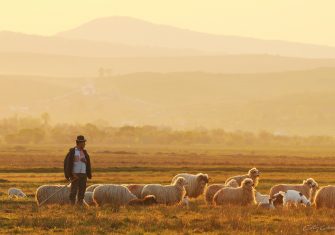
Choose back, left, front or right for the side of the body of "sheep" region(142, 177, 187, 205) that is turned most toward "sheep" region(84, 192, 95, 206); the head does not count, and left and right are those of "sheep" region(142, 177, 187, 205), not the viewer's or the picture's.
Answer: back

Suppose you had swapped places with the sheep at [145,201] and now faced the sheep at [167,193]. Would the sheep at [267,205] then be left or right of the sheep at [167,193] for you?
right

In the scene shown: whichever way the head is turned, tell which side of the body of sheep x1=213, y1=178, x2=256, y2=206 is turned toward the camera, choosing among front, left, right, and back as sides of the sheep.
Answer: right

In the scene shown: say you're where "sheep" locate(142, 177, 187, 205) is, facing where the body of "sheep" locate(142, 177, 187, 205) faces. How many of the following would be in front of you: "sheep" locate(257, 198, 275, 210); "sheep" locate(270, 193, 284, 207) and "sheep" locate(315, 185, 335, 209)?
3

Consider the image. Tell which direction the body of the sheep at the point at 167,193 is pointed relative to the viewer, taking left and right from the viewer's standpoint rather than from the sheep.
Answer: facing to the right of the viewer
